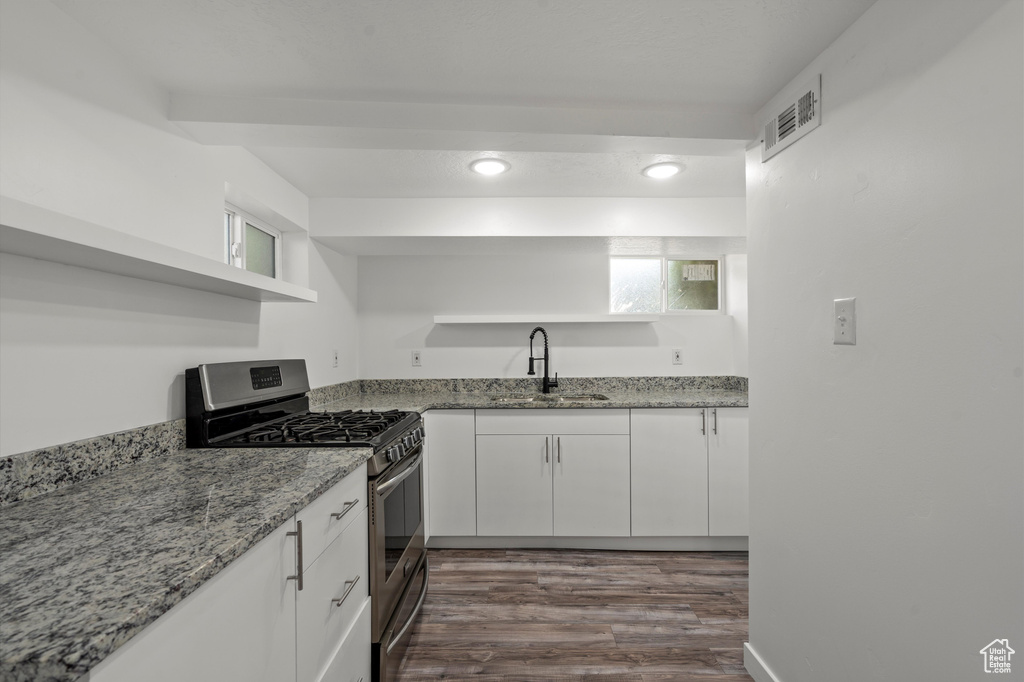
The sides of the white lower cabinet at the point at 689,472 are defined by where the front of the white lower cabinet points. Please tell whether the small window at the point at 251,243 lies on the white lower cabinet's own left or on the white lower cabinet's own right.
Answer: on the white lower cabinet's own right

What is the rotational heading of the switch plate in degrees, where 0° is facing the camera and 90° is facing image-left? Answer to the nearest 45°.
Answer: approximately 45°

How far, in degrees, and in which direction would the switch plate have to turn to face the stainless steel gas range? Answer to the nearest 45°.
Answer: approximately 45° to its right

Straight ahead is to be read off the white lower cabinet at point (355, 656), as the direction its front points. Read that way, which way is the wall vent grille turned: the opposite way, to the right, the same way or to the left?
the opposite way

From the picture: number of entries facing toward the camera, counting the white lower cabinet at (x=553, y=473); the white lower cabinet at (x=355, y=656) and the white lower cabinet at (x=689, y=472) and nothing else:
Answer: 2

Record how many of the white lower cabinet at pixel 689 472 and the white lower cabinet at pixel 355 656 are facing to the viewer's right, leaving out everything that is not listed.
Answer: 1

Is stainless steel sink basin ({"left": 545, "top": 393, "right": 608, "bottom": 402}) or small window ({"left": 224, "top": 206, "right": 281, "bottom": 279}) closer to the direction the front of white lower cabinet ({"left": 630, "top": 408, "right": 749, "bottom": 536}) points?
the small window

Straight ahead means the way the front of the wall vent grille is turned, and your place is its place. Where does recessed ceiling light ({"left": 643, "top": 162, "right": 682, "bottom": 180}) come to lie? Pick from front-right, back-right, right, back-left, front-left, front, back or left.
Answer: right

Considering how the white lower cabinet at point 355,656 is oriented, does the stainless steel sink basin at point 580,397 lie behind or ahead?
ahead

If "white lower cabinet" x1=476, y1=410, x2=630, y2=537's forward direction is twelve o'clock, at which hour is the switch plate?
The switch plate is roughly at 11 o'clock from the white lower cabinet.

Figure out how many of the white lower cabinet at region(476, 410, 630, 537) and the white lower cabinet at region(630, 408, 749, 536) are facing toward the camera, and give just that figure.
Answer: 2

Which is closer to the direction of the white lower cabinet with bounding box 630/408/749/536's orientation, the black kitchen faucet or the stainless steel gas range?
the stainless steel gas range

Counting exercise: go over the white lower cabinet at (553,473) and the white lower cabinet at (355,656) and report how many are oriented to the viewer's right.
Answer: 1
